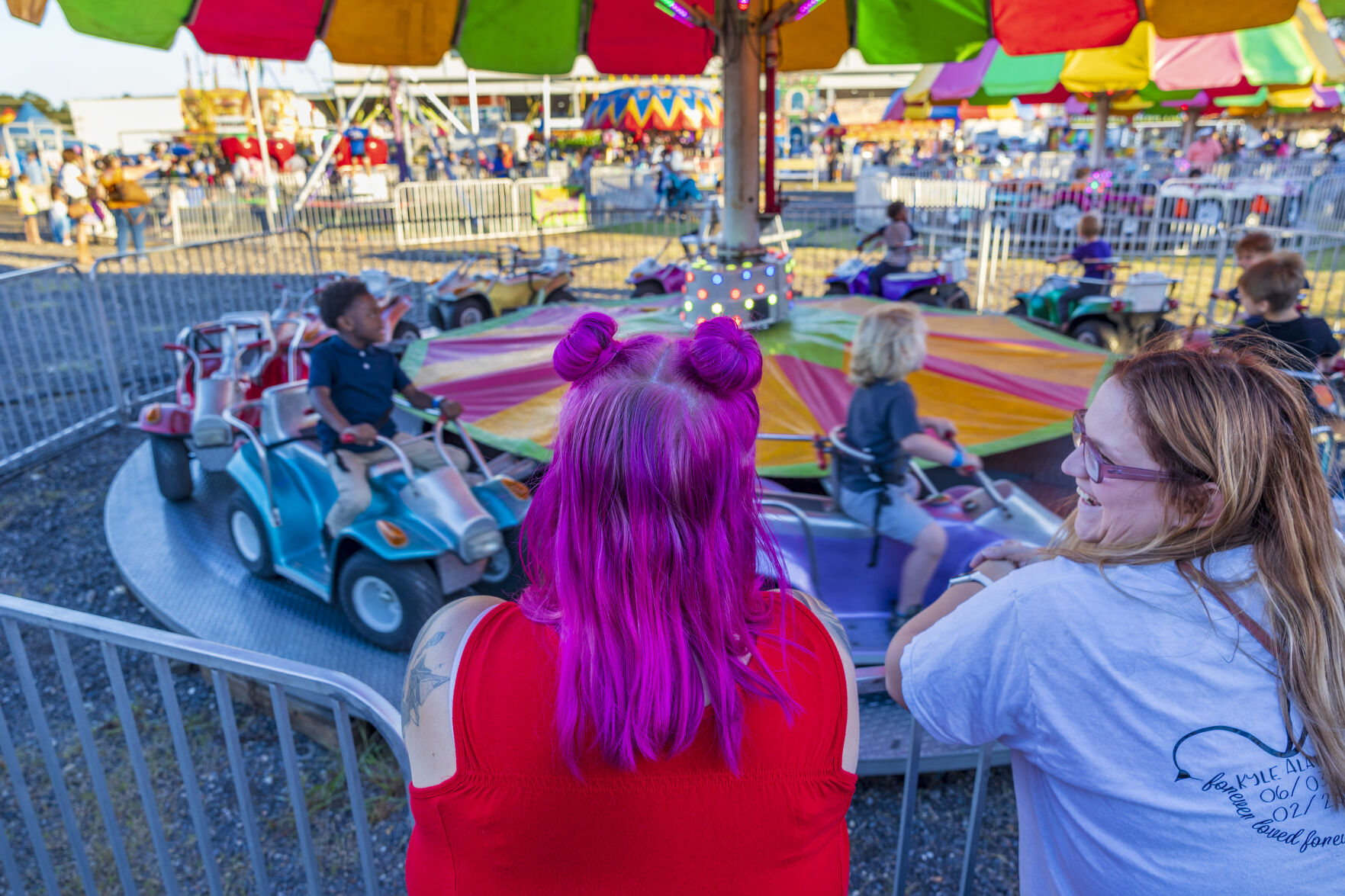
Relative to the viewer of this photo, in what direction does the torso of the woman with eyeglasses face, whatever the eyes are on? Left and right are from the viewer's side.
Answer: facing away from the viewer and to the left of the viewer

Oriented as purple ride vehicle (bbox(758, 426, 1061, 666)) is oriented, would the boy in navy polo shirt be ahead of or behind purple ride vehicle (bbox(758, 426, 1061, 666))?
behind

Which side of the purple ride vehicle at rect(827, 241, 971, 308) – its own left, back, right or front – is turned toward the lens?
left

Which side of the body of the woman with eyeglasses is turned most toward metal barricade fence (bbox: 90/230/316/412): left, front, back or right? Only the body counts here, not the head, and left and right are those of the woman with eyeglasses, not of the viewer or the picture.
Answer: front

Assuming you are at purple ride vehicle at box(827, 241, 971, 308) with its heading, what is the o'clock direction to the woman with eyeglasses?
The woman with eyeglasses is roughly at 9 o'clock from the purple ride vehicle.

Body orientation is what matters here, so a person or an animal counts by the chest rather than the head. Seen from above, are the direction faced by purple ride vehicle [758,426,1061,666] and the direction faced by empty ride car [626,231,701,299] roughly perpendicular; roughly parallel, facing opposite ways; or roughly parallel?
roughly parallel, facing opposite ways

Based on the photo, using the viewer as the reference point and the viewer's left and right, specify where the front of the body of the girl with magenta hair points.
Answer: facing away from the viewer

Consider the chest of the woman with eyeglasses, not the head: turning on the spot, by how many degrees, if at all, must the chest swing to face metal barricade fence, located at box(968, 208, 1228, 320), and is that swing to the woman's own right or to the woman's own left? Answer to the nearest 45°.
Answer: approximately 45° to the woman's own right

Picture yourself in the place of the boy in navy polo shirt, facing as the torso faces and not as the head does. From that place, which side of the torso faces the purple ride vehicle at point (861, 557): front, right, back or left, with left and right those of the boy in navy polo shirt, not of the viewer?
front

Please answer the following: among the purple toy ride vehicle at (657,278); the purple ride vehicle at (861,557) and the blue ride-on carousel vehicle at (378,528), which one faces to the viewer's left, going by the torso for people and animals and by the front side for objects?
the purple toy ride vehicle at (657,278)

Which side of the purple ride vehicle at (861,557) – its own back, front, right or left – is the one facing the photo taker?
right

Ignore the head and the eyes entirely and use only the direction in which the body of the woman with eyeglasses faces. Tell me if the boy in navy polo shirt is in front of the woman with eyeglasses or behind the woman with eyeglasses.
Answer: in front

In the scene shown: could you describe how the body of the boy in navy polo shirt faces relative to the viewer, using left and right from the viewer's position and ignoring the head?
facing the viewer and to the right of the viewer

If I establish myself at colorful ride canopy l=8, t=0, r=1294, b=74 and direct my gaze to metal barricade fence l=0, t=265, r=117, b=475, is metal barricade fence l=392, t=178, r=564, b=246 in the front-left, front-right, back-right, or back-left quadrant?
front-right
